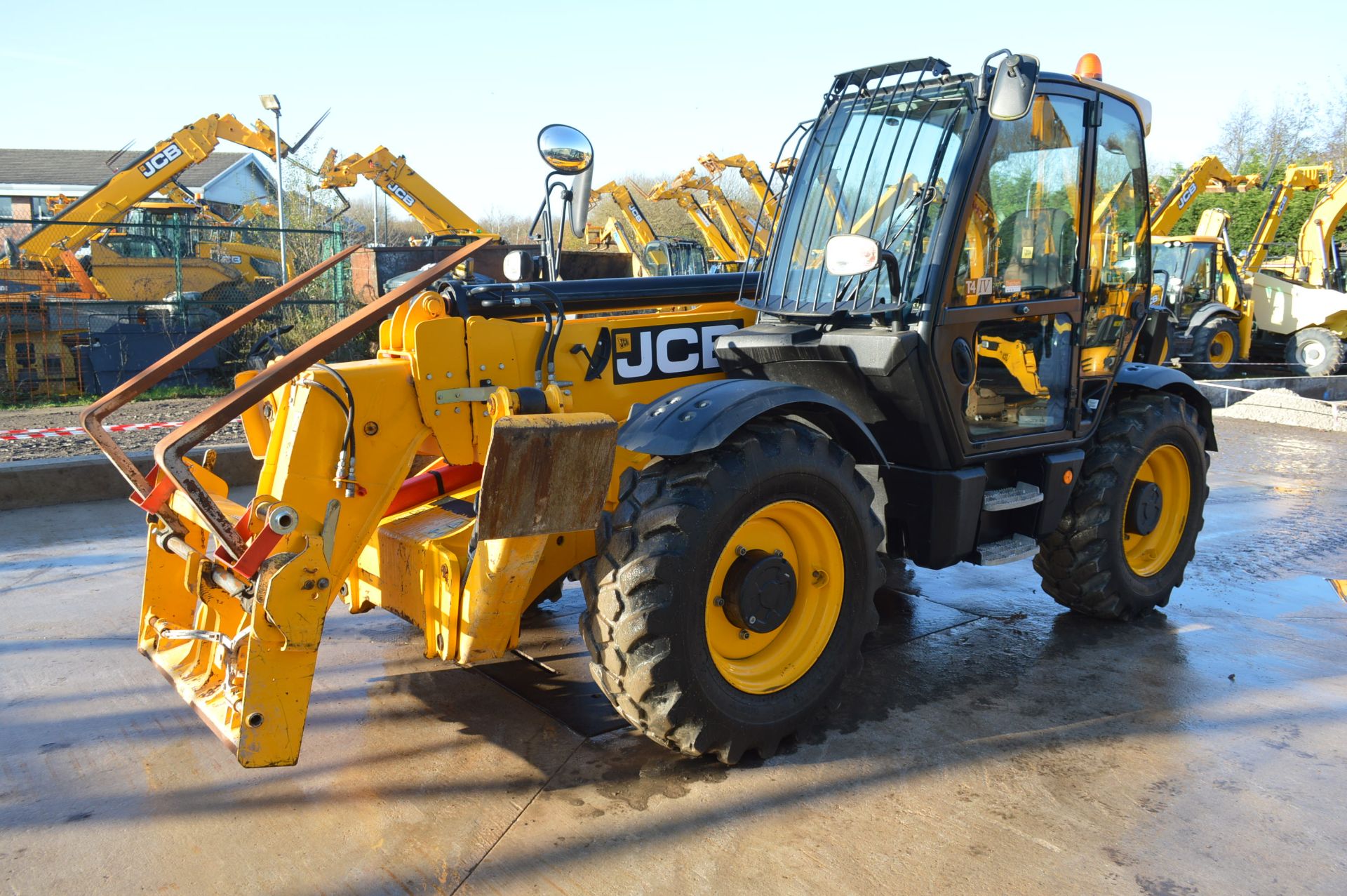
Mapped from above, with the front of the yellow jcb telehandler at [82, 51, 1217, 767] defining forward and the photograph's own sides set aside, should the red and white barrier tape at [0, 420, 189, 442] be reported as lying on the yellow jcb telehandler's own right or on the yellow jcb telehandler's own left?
on the yellow jcb telehandler's own right

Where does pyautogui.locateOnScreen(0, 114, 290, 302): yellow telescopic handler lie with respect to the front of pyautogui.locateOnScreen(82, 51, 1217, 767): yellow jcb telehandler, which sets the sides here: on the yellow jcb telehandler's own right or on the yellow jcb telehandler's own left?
on the yellow jcb telehandler's own right

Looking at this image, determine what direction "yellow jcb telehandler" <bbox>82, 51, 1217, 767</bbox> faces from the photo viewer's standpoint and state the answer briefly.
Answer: facing the viewer and to the left of the viewer

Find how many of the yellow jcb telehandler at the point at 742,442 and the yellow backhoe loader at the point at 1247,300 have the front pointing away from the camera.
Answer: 0

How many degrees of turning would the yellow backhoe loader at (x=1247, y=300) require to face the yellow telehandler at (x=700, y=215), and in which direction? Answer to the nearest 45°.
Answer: approximately 45° to its right

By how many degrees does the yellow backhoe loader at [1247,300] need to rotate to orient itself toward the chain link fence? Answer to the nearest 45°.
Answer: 0° — it already faces it

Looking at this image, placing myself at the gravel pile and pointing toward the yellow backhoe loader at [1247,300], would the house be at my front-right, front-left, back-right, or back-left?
front-left

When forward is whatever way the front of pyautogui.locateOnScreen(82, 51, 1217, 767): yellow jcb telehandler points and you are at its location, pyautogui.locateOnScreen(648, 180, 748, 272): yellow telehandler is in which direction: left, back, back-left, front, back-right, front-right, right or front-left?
back-right

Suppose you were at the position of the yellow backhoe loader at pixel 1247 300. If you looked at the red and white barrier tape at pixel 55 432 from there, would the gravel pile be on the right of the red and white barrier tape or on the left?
left

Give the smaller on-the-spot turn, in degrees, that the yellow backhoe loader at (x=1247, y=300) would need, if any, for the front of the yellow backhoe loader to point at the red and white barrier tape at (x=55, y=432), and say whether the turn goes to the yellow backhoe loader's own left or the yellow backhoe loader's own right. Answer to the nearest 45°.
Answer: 0° — it already faces it

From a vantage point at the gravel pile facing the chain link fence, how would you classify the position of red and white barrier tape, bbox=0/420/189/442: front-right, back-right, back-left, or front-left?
front-left

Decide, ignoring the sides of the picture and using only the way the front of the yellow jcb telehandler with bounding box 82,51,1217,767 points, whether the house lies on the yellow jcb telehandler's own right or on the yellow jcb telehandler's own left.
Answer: on the yellow jcb telehandler's own right

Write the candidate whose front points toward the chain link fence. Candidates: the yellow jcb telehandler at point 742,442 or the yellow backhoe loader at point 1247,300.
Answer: the yellow backhoe loader
